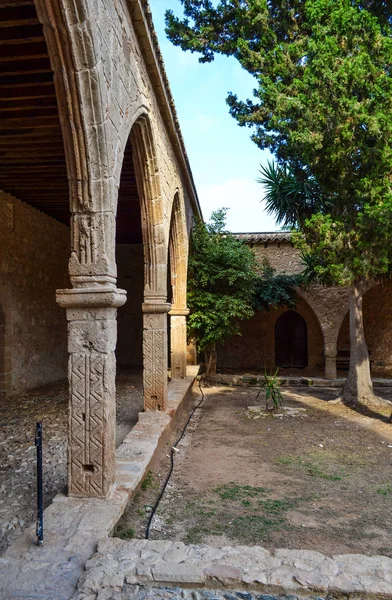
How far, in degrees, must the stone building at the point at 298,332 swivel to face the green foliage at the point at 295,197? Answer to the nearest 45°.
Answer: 0° — it already faces it

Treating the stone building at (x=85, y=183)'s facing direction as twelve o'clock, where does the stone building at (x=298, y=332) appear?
the stone building at (x=298, y=332) is roughly at 10 o'clock from the stone building at (x=85, y=183).

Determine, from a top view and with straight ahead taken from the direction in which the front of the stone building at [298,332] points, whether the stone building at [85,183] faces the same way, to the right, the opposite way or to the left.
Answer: to the left

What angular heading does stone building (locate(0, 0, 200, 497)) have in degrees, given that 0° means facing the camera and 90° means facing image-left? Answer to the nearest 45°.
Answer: approximately 270°

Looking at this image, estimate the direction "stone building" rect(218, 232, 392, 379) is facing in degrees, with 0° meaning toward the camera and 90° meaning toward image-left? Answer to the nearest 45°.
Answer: approximately 0°

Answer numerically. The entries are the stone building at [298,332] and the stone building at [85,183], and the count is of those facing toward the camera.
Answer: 1
